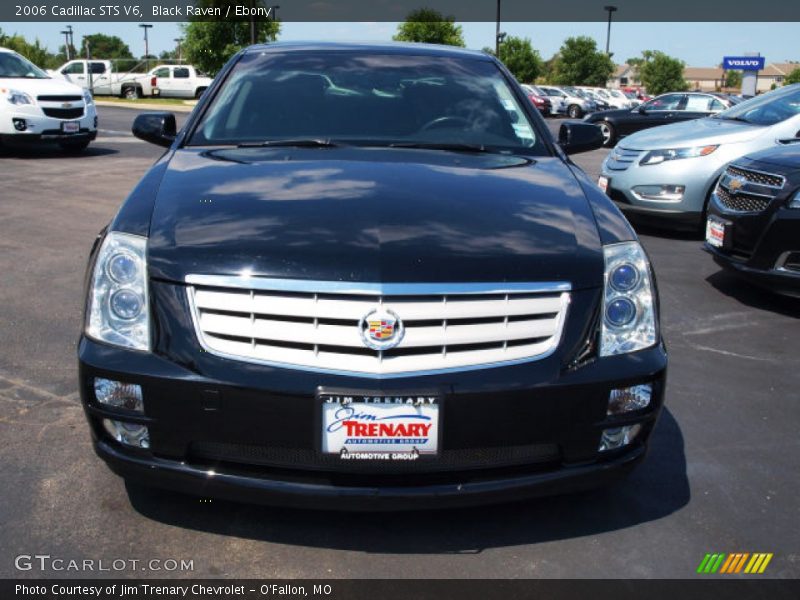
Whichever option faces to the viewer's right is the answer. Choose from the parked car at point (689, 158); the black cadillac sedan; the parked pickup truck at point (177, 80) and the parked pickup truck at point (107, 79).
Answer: the parked pickup truck at point (177, 80)

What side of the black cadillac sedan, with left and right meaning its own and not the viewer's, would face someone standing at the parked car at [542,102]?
back

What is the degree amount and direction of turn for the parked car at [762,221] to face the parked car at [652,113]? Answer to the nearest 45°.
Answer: approximately 135° to its right

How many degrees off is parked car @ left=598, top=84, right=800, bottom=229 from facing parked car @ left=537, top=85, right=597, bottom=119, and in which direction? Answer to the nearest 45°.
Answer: approximately 135° to its right

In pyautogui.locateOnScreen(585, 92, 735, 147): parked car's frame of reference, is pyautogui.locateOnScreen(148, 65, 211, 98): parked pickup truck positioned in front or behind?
in front

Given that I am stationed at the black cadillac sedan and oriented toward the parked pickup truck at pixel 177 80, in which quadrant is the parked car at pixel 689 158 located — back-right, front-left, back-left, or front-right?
front-right

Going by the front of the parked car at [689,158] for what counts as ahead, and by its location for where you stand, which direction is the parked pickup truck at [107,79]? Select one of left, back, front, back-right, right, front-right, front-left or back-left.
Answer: right

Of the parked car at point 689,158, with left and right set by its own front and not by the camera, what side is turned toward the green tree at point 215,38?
right

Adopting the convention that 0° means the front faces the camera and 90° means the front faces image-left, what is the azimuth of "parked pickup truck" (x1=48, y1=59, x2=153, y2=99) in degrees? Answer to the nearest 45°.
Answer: approximately 90°

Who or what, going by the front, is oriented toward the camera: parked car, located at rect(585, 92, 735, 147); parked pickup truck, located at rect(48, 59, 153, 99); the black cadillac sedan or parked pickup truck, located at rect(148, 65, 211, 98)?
the black cadillac sedan

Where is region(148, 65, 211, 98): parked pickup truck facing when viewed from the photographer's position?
facing to the right of the viewer

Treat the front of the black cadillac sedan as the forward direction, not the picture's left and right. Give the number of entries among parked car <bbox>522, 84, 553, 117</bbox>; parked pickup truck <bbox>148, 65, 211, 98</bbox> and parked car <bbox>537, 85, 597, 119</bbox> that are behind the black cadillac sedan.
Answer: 3

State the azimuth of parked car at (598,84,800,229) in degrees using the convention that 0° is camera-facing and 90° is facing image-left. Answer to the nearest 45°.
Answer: approximately 45°

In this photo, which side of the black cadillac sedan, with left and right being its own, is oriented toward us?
front

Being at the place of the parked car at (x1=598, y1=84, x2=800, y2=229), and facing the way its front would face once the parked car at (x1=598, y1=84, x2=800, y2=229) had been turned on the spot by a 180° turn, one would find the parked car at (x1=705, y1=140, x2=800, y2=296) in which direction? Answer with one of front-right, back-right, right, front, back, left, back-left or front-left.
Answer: back-right

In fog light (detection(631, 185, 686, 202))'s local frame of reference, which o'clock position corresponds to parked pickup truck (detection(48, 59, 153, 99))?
The parked pickup truck is roughly at 3 o'clock from the fog light.

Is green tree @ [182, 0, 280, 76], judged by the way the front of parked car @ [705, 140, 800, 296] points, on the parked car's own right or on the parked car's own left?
on the parked car's own right
